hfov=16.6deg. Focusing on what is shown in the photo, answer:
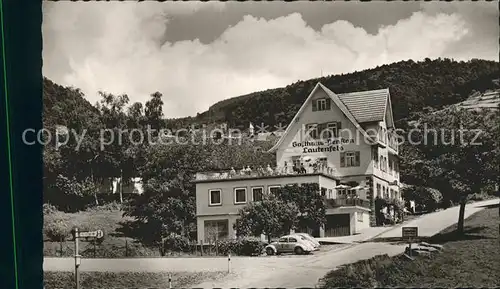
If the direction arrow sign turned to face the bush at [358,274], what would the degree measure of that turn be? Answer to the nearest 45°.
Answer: approximately 45° to its left

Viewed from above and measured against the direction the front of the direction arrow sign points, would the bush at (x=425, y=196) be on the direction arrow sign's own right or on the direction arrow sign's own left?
on the direction arrow sign's own left

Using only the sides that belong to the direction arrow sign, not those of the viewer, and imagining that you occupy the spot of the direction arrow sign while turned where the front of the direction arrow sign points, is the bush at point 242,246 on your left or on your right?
on your left
